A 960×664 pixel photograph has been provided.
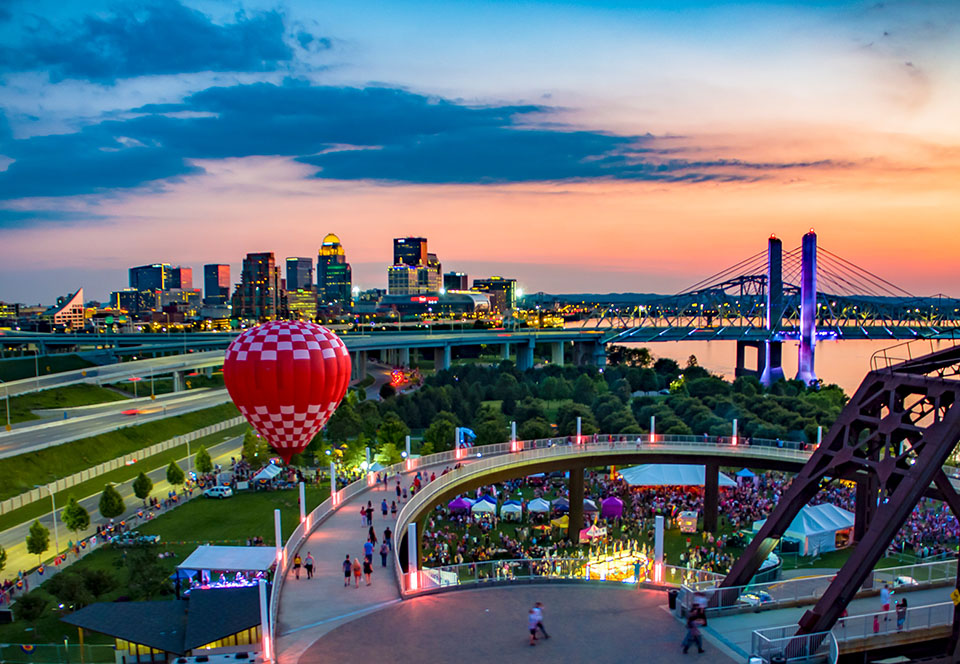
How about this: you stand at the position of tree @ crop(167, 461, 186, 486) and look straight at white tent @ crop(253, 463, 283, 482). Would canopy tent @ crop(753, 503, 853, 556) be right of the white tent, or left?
right

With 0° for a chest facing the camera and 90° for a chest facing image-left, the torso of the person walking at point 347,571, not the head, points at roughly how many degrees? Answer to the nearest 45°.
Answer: approximately 180°

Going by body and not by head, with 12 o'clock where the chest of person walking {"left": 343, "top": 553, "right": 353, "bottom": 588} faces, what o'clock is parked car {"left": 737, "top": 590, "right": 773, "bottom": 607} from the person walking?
The parked car is roughly at 4 o'clock from the person walking.
